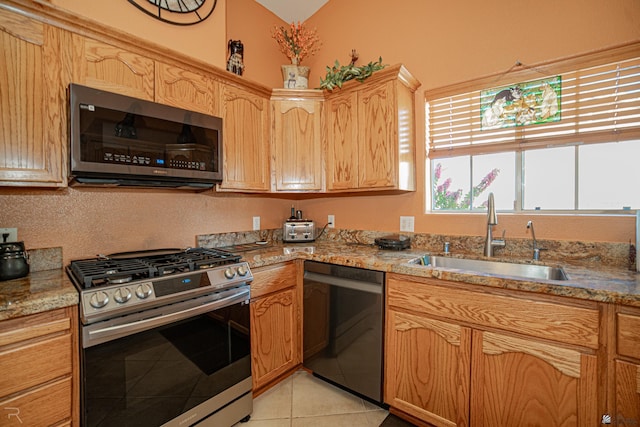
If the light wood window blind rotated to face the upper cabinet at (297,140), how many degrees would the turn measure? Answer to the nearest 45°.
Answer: approximately 45° to its right

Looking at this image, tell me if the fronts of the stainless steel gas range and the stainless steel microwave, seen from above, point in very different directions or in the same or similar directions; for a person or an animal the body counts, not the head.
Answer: same or similar directions

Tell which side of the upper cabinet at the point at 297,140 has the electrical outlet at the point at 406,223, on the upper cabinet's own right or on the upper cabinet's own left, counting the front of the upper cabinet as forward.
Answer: on the upper cabinet's own left

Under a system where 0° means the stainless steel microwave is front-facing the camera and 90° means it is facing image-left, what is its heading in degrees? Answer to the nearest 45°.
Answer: approximately 315°

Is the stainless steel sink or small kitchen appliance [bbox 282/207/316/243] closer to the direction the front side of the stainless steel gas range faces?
the stainless steel sink

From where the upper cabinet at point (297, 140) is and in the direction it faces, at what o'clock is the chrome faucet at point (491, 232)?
The chrome faucet is roughly at 10 o'clock from the upper cabinet.

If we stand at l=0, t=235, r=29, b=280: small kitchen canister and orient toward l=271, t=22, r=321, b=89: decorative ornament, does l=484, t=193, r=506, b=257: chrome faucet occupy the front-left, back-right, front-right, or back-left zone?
front-right

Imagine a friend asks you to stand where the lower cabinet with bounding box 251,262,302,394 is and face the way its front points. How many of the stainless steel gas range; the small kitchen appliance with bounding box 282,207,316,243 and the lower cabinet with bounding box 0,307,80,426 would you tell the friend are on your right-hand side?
2

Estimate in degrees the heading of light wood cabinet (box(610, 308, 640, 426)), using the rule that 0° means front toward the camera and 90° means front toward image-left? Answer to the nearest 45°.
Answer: approximately 45°

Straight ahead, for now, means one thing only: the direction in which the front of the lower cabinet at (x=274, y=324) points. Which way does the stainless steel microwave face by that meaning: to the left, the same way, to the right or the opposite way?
the same way

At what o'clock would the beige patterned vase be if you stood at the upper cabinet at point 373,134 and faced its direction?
The beige patterned vase is roughly at 2 o'clock from the upper cabinet.

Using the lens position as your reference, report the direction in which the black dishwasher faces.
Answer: facing the viewer and to the left of the viewer

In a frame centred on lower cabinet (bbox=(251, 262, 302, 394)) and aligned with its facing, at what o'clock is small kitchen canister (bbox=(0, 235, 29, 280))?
The small kitchen canister is roughly at 4 o'clock from the lower cabinet.

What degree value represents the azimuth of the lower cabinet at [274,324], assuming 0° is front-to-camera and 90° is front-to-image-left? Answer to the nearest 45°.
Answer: approximately 315°
